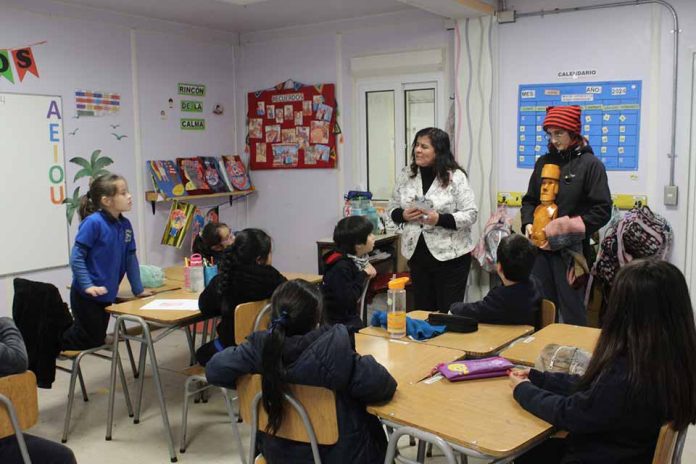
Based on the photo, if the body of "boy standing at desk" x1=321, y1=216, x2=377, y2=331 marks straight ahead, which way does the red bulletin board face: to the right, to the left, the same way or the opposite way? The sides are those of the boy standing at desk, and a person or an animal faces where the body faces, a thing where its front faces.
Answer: to the right

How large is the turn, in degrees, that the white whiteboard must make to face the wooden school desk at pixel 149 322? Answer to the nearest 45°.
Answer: approximately 45° to its right

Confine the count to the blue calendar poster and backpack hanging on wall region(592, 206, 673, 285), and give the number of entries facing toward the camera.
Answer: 2

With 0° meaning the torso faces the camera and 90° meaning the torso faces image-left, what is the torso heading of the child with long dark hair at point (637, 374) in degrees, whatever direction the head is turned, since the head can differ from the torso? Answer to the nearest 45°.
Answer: approximately 135°

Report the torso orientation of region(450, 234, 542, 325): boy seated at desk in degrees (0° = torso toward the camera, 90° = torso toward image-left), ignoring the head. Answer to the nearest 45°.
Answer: approximately 135°

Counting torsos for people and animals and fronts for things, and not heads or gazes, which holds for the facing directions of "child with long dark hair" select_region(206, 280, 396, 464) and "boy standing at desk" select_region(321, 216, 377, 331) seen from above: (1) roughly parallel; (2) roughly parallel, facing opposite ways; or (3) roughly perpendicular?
roughly perpendicular

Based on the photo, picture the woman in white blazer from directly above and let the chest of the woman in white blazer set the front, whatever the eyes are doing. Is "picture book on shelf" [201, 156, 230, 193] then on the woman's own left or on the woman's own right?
on the woman's own right

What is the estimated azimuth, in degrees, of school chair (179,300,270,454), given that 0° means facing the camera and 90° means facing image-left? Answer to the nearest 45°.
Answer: approximately 135°

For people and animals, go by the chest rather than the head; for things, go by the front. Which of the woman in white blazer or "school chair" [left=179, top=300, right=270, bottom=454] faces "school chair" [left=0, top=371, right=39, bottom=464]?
the woman in white blazer

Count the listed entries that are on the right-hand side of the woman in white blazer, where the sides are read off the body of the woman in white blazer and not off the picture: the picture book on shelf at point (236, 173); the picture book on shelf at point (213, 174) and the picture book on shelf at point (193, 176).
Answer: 3

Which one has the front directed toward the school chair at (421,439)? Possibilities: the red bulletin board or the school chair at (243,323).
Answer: the red bulletin board
